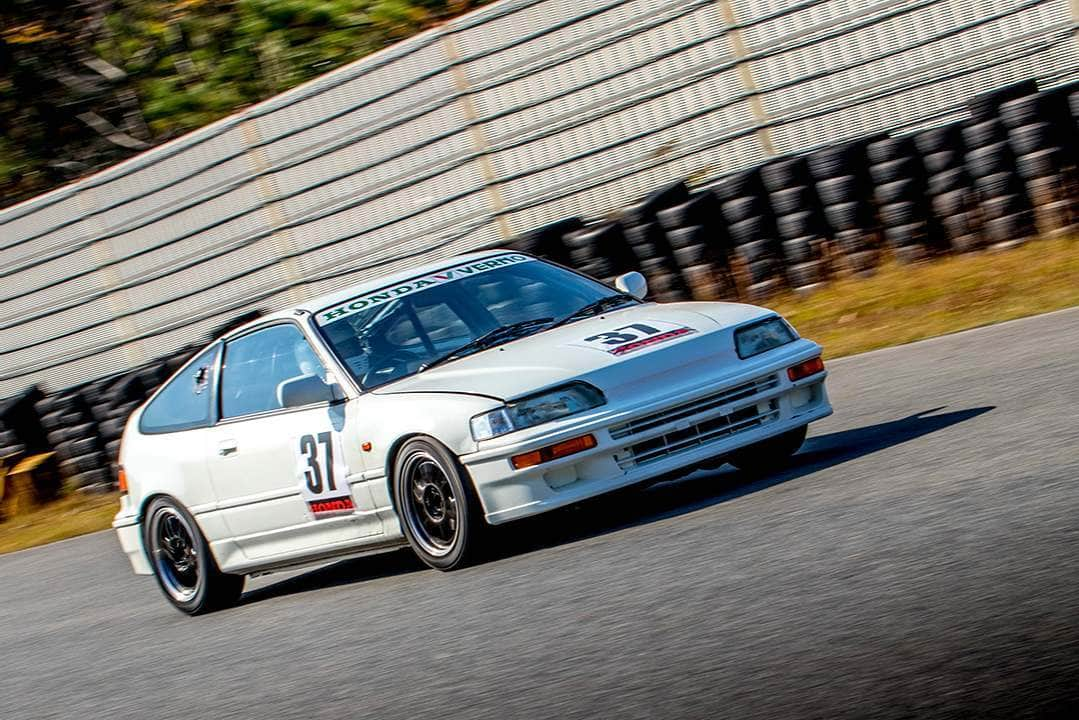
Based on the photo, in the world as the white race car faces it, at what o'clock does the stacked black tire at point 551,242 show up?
The stacked black tire is roughly at 8 o'clock from the white race car.

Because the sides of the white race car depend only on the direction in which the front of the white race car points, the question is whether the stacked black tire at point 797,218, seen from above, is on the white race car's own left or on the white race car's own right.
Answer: on the white race car's own left

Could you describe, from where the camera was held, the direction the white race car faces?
facing the viewer and to the right of the viewer

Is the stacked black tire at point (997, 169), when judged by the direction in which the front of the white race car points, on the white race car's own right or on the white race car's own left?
on the white race car's own left

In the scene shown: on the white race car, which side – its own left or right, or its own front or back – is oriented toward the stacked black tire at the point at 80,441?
back

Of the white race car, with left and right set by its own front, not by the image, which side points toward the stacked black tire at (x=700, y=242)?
left

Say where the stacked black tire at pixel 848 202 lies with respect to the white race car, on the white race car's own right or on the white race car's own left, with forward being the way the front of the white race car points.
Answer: on the white race car's own left
